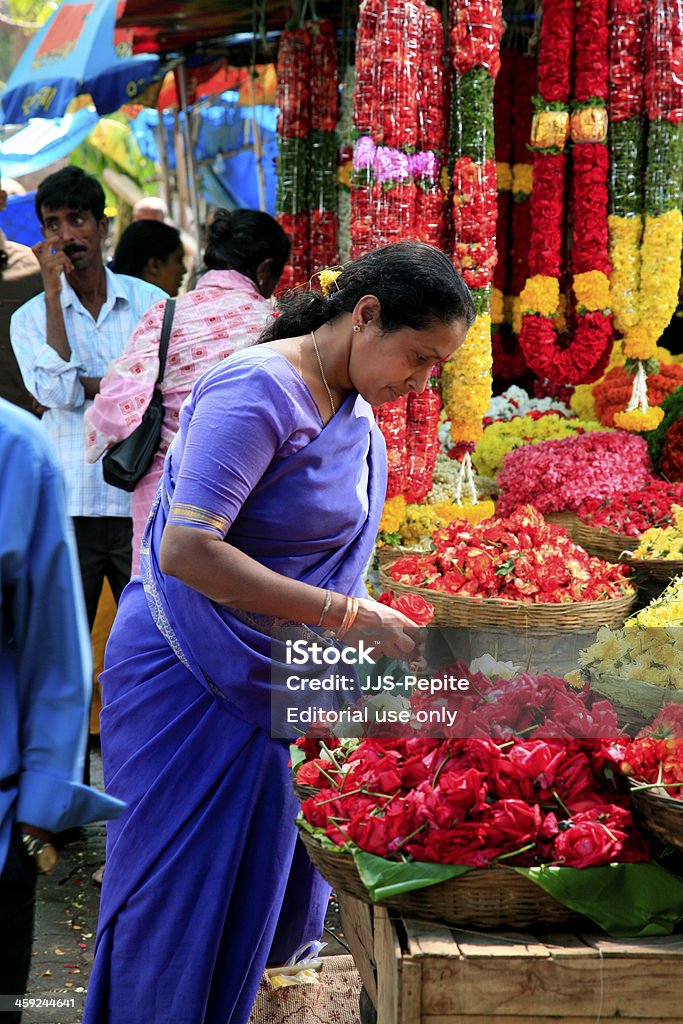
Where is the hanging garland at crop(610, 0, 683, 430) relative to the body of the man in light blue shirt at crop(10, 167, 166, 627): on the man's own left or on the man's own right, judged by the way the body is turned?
on the man's own left

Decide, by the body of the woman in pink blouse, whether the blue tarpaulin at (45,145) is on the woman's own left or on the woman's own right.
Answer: on the woman's own left

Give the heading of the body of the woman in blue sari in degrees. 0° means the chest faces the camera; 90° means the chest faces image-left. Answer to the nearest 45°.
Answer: approximately 270°

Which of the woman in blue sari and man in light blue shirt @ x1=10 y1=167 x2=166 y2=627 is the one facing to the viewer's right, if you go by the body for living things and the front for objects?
the woman in blue sari

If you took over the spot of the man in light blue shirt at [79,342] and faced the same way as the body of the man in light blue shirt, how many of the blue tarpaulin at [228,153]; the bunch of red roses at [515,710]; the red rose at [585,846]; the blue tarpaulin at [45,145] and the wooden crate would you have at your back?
2

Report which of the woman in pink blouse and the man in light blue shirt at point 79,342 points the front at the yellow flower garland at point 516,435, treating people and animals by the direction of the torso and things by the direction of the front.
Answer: the woman in pink blouse

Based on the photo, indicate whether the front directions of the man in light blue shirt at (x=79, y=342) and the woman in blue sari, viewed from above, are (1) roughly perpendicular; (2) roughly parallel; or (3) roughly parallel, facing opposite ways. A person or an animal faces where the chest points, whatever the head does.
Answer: roughly perpendicular

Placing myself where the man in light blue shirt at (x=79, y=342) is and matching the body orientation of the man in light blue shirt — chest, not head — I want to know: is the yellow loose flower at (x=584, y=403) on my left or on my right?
on my left

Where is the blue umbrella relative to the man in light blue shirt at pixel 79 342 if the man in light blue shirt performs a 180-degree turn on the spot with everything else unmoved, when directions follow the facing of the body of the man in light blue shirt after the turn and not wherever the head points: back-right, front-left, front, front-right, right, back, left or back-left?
front

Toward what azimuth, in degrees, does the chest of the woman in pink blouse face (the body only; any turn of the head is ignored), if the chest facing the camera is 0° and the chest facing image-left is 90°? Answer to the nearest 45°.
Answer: approximately 225°
